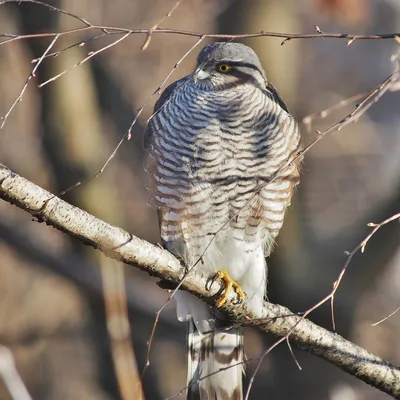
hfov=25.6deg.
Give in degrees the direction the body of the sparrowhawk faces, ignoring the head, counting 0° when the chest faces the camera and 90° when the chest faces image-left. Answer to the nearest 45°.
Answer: approximately 0°
